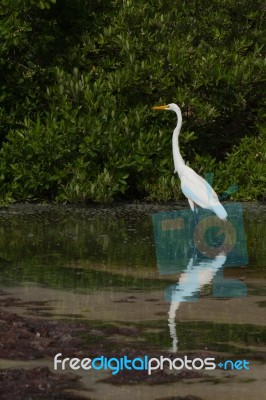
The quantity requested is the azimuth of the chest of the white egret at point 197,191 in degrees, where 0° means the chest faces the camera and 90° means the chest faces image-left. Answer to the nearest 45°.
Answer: approximately 90°
